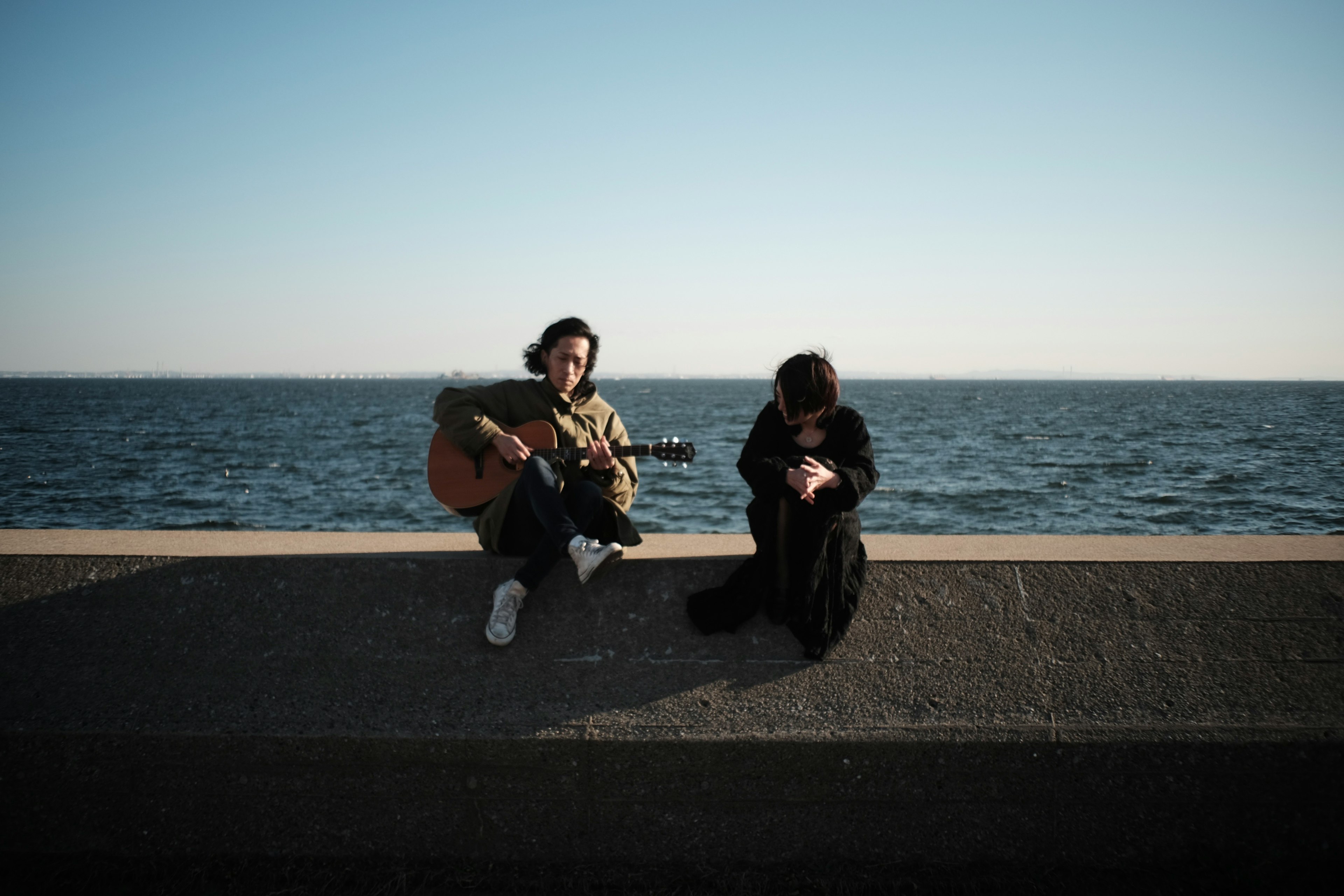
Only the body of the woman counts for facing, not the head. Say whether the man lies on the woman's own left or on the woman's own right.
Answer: on the woman's own right

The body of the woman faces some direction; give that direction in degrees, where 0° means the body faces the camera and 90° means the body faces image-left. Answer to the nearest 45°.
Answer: approximately 0°

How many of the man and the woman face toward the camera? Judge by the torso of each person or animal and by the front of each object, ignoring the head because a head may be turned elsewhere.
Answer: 2

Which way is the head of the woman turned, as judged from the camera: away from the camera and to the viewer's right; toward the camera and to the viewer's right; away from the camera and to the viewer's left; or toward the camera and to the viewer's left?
toward the camera and to the viewer's left

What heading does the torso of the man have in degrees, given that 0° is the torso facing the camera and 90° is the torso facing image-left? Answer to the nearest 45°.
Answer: approximately 0°

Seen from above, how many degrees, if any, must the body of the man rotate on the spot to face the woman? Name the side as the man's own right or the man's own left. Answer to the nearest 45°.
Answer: approximately 45° to the man's own left
